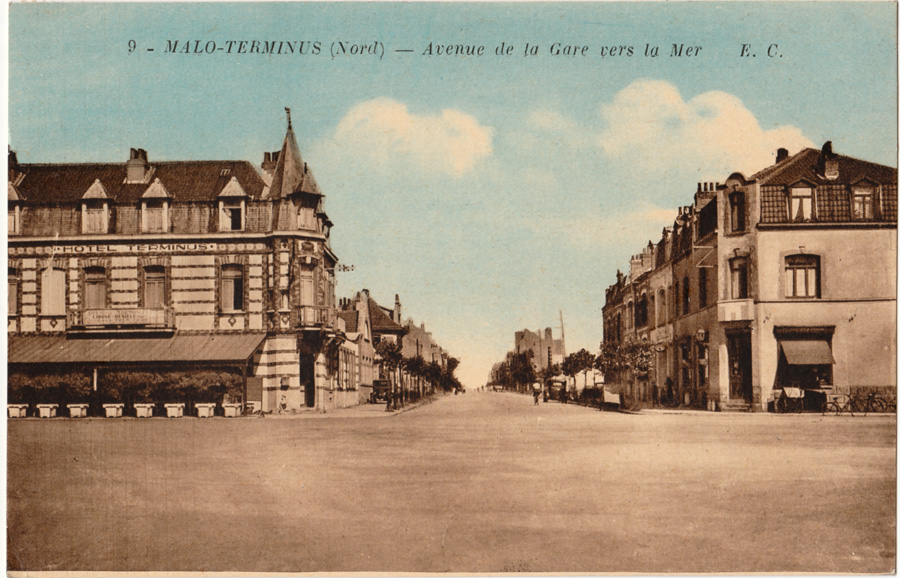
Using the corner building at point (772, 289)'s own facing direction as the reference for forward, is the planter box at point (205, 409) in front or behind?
in front

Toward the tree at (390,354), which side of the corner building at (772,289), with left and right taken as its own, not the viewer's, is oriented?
right

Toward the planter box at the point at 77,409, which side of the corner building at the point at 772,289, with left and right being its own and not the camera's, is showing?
front

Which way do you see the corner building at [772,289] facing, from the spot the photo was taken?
facing the viewer and to the left of the viewer

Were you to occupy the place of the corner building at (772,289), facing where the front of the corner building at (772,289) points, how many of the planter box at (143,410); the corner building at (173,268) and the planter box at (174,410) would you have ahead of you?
3

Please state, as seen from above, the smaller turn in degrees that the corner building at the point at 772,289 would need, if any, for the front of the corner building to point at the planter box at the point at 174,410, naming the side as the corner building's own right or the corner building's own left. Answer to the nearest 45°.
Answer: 0° — it already faces it
